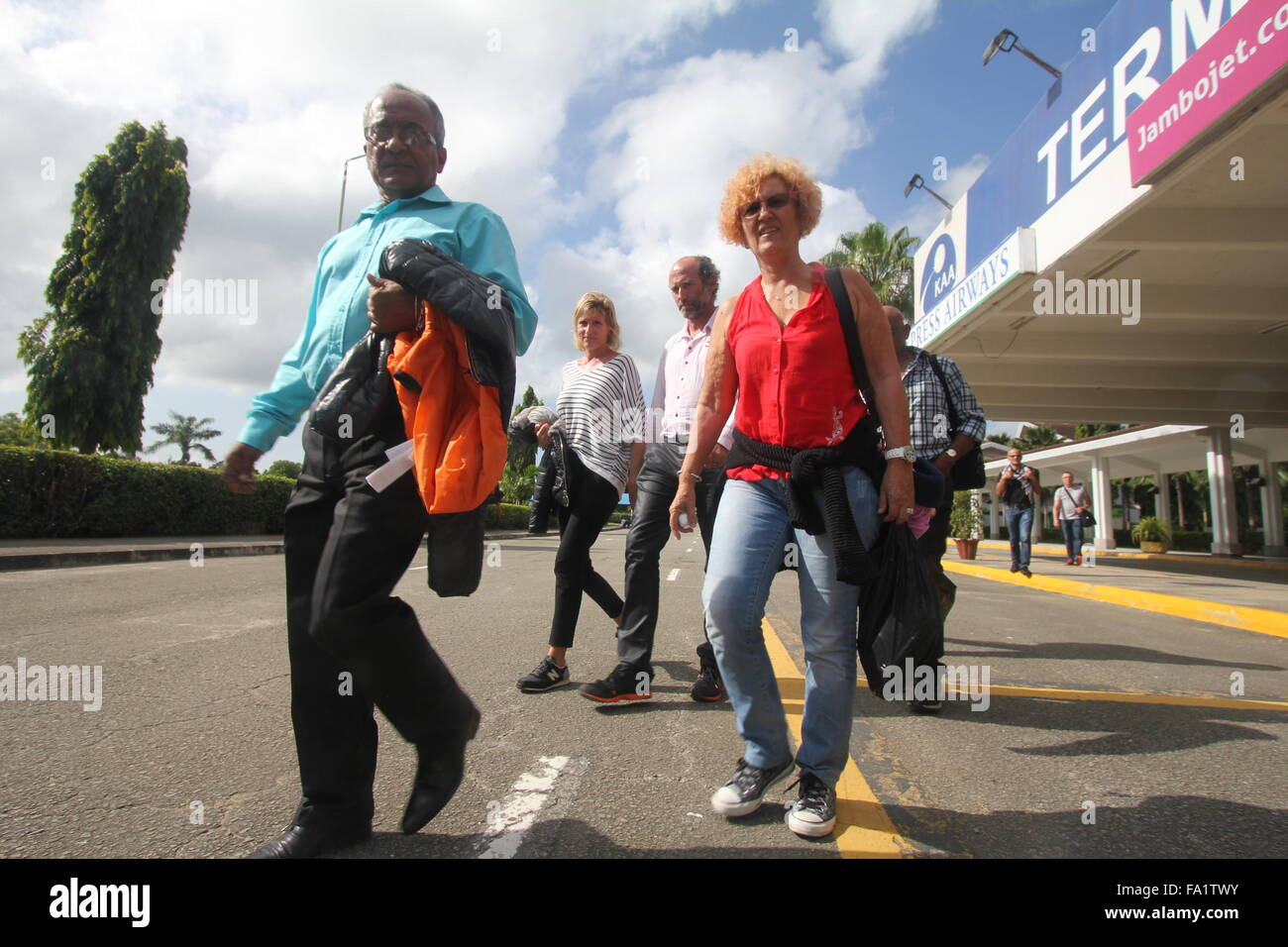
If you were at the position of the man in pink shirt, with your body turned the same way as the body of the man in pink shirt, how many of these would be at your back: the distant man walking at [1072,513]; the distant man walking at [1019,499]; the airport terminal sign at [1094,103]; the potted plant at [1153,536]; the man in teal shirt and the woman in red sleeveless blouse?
4

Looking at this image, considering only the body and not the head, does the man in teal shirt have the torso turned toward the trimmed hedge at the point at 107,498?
no

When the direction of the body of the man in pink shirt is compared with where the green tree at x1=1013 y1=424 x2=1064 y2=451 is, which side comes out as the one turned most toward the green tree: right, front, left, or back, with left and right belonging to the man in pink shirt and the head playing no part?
back

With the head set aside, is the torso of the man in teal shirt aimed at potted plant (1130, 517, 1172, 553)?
no

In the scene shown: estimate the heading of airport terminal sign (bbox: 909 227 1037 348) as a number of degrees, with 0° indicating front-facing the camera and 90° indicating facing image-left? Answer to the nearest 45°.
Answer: approximately 45°

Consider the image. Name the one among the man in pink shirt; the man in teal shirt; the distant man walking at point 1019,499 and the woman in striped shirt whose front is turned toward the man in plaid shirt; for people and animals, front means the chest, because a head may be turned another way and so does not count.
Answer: the distant man walking

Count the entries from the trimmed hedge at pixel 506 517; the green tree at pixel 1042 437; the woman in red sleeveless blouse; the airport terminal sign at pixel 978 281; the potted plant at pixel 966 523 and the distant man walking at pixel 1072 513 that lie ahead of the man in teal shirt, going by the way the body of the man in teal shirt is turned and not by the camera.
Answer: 0

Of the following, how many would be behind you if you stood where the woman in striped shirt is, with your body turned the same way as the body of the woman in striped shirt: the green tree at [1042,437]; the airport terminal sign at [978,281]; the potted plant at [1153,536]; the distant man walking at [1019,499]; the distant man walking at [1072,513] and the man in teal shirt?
5

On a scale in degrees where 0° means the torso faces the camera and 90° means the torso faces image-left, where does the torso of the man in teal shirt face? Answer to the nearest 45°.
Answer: approximately 45°

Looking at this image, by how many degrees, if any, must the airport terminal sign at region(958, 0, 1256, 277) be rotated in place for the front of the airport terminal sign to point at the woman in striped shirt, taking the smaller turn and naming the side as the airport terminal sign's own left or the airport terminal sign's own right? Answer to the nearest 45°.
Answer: approximately 45° to the airport terminal sign's own left

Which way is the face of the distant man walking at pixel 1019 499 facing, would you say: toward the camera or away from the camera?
toward the camera

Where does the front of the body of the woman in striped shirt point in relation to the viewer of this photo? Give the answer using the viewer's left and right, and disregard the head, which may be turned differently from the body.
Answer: facing the viewer and to the left of the viewer

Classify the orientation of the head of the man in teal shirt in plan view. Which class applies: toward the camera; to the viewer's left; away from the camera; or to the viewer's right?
toward the camera

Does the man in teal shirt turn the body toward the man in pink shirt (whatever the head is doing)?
no

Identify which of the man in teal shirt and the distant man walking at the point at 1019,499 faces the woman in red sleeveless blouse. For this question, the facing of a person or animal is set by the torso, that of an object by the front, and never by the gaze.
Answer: the distant man walking

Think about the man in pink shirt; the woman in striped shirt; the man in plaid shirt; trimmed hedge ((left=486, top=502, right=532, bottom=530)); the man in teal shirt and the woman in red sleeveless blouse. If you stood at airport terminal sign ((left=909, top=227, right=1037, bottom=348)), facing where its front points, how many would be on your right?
1

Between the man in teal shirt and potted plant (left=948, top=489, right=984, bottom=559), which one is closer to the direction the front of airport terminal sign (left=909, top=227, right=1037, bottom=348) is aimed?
the man in teal shirt

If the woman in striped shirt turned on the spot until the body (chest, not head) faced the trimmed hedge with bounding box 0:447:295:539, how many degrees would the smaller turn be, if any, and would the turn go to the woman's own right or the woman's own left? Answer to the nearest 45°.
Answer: approximately 90° to the woman's own right

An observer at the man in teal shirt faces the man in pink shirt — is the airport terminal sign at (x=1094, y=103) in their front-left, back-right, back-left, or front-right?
front-right

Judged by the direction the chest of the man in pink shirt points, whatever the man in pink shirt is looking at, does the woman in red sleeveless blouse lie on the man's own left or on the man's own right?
on the man's own left

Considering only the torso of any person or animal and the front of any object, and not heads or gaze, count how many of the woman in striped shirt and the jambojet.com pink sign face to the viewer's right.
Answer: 0
